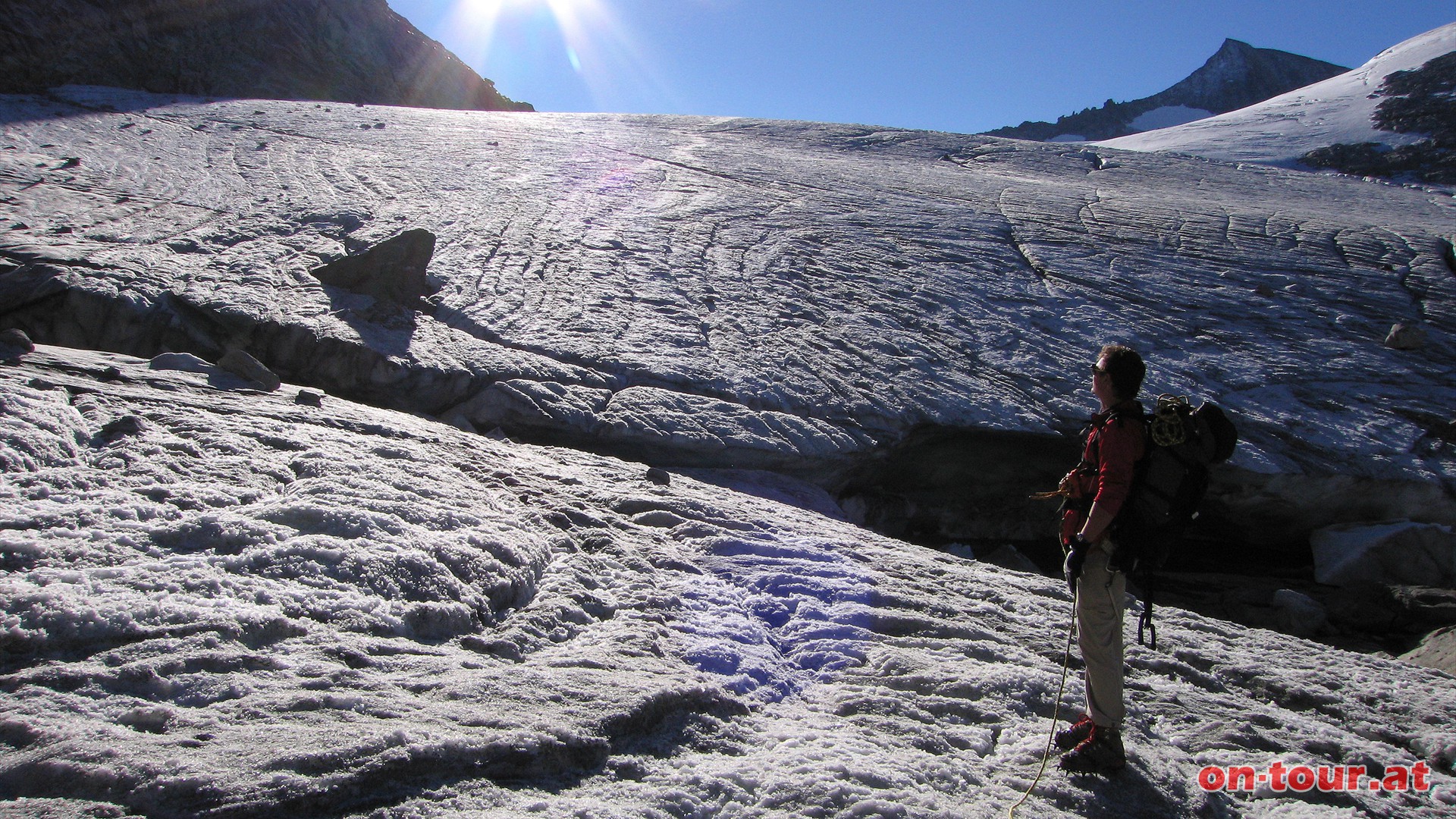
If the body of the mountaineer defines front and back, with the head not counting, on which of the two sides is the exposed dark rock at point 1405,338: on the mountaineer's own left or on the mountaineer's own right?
on the mountaineer's own right

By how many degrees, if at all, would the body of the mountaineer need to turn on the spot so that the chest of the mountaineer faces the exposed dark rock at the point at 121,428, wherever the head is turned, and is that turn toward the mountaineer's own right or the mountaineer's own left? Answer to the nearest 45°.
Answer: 0° — they already face it

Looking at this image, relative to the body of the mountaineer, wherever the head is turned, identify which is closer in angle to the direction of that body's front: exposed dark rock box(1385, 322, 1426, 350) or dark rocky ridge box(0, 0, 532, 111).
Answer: the dark rocky ridge

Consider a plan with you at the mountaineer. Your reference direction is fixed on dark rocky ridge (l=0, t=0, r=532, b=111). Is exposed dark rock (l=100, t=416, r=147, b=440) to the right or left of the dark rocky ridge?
left

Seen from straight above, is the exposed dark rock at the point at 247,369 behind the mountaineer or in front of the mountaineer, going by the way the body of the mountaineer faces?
in front

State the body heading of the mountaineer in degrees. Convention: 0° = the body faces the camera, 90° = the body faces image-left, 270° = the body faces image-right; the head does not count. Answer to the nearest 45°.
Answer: approximately 90°

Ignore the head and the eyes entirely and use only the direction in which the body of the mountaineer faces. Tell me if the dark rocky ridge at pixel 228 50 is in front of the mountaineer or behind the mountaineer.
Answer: in front

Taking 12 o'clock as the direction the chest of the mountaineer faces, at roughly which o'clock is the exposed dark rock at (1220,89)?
The exposed dark rock is roughly at 3 o'clock from the mountaineer.
